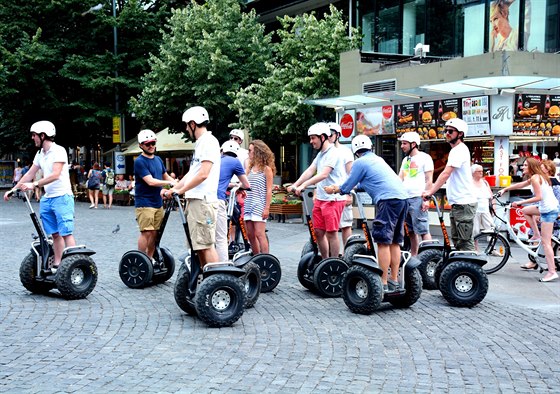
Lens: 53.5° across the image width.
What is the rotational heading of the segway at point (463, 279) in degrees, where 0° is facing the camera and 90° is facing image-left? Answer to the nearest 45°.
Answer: approximately 45°

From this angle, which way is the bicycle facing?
to the viewer's left

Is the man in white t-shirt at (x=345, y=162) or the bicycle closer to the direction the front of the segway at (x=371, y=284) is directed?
the man in white t-shirt

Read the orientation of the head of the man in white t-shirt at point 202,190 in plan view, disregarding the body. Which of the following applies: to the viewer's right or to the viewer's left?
to the viewer's left

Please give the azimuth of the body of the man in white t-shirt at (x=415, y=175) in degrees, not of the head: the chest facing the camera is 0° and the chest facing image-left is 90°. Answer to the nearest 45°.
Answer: approximately 45°

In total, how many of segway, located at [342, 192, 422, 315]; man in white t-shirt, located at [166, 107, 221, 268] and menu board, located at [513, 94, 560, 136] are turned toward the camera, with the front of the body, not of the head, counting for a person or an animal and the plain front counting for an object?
1

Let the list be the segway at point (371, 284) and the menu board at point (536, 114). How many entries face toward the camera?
1

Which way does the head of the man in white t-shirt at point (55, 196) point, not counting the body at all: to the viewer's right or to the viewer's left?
to the viewer's left

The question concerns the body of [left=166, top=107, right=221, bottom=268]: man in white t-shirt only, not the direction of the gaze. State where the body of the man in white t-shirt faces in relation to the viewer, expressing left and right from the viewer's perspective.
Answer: facing to the left of the viewer

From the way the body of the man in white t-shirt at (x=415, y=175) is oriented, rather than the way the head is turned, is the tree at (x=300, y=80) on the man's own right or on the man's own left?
on the man's own right
